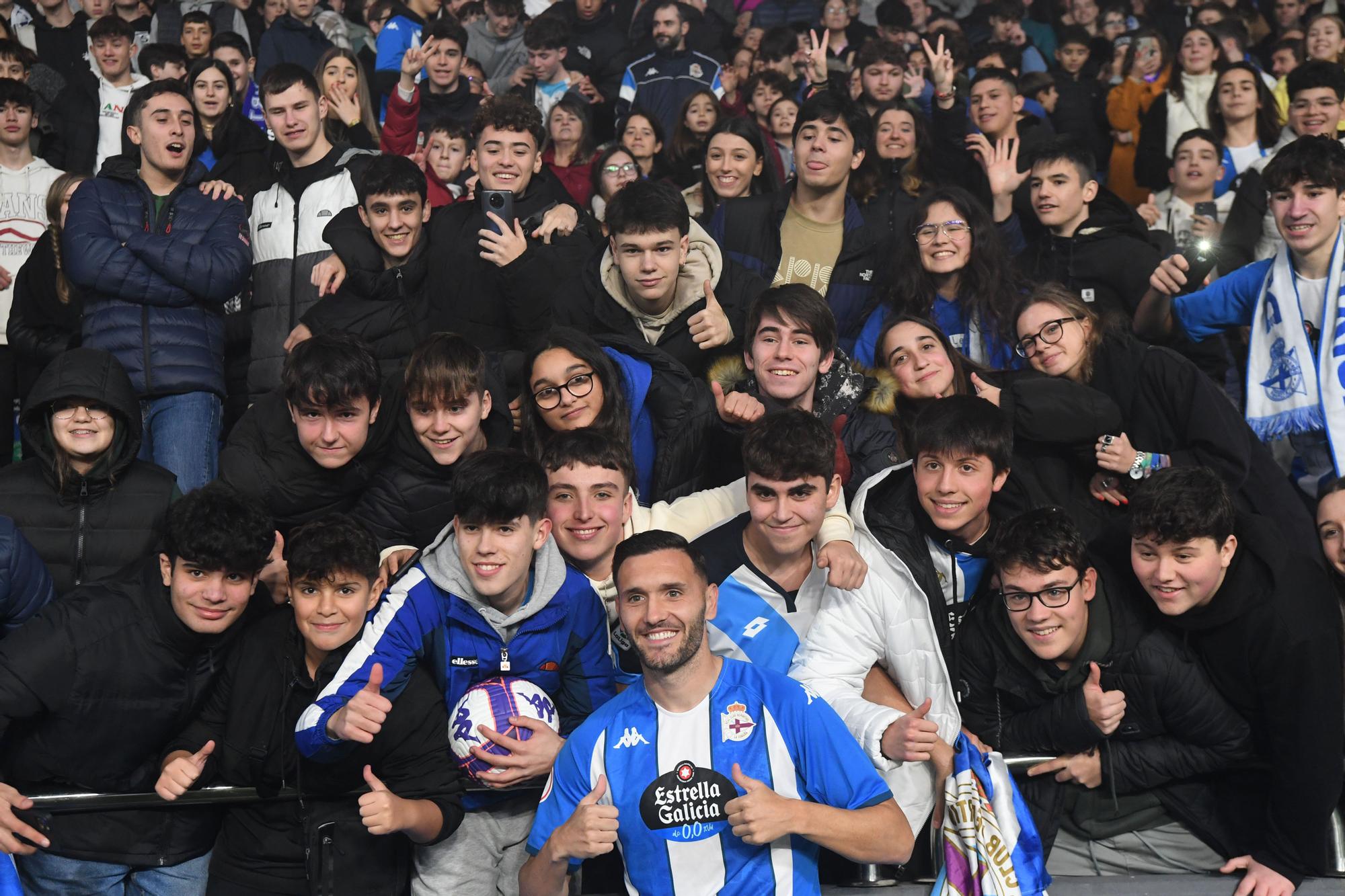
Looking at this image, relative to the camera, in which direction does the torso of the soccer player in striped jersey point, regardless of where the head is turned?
toward the camera
